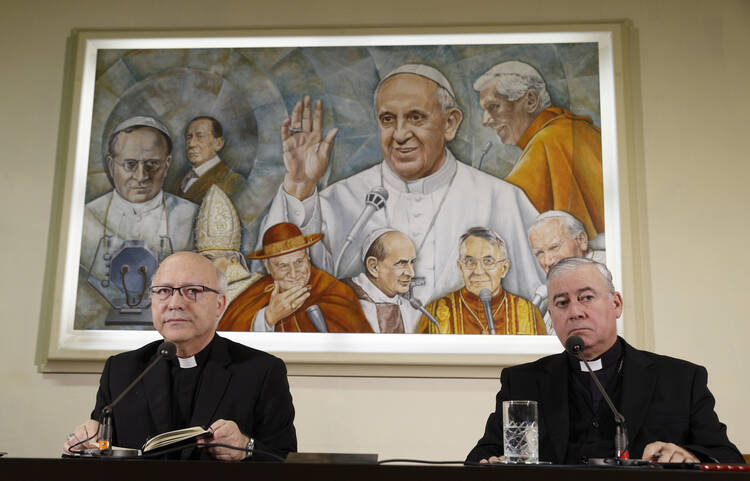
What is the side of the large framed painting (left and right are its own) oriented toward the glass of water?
front

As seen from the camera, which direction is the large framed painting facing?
toward the camera
